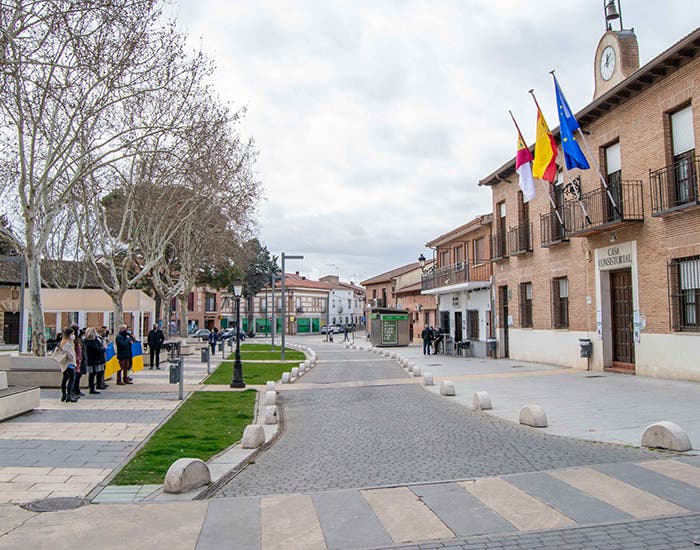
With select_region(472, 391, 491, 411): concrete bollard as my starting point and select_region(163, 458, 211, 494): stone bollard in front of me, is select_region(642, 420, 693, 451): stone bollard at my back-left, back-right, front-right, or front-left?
front-left

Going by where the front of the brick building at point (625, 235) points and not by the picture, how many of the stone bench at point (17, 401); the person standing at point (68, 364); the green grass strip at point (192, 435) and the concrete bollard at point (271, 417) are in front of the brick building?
4

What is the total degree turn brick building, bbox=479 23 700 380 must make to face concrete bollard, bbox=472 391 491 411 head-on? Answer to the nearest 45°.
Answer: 0° — it already faces it

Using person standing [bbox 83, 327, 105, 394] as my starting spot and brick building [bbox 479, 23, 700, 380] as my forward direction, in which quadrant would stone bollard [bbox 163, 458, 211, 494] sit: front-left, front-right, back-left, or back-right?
front-right

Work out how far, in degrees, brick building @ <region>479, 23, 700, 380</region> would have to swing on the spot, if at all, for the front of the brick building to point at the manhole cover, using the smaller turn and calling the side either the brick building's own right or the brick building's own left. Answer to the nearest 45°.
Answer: approximately 45° to the brick building's own left

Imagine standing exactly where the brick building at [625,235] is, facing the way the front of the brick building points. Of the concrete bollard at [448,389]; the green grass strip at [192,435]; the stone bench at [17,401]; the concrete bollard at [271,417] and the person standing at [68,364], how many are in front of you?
5

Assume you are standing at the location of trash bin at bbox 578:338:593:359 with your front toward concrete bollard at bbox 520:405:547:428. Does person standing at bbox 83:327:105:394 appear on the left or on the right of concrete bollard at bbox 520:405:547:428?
right

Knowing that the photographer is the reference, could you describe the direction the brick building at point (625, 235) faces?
facing the viewer and to the left of the viewer

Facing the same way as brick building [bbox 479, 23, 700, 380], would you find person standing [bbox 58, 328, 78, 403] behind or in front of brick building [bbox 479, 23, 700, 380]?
in front

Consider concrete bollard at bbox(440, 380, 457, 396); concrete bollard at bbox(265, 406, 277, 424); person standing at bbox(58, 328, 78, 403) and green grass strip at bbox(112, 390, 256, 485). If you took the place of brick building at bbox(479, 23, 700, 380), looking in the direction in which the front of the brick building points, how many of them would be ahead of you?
4

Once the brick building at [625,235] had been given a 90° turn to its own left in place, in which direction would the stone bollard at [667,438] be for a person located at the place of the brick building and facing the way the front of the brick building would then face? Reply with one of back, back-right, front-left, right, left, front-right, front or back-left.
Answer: front-right

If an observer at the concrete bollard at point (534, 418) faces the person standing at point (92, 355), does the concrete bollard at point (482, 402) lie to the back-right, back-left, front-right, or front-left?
front-right

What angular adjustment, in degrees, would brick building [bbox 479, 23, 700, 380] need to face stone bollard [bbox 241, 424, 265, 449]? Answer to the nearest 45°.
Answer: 0° — it already faces it

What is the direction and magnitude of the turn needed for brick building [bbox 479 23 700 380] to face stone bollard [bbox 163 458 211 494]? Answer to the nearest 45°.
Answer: approximately 45° to its left

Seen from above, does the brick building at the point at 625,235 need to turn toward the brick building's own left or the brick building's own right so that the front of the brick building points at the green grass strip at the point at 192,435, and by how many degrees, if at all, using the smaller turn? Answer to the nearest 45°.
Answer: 0° — it already faces it

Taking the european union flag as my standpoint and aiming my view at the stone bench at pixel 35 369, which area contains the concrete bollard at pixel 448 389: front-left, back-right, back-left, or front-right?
front-left

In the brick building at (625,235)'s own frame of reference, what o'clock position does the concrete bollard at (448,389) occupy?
The concrete bollard is roughly at 12 o'clock from the brick building.

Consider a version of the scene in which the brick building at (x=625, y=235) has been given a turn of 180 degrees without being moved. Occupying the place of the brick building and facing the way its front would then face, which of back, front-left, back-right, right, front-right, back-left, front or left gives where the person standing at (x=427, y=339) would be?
left

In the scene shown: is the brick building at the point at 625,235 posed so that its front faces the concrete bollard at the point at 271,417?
yes

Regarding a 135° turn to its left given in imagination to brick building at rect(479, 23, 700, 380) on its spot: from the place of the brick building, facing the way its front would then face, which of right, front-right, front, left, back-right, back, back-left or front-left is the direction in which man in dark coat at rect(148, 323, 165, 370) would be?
back
